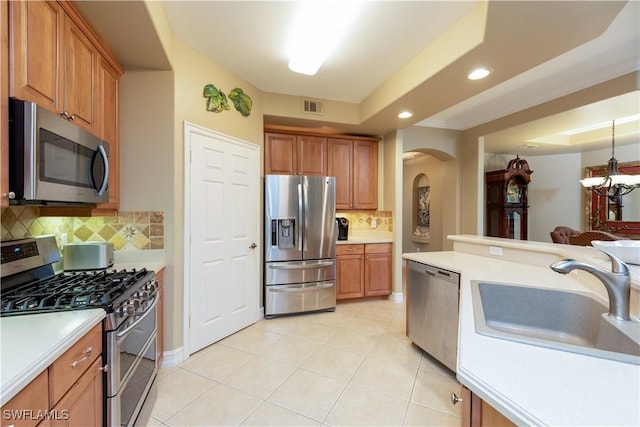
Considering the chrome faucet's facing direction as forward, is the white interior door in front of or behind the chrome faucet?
in front

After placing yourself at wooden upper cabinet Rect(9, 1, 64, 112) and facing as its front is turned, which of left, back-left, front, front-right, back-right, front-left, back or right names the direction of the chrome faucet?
front

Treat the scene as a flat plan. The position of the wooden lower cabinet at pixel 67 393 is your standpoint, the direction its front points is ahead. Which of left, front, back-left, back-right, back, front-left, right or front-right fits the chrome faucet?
front

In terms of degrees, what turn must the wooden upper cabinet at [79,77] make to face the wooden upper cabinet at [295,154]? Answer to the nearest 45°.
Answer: approximately 45° to its left

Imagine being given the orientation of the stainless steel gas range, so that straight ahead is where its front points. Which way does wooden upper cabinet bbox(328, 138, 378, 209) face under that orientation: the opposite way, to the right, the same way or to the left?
to the right

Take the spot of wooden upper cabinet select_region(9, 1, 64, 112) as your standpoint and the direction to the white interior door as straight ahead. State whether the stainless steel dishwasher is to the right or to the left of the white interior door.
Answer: right

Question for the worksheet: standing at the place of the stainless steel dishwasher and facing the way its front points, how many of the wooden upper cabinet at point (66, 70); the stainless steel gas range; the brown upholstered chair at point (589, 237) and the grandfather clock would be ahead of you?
2

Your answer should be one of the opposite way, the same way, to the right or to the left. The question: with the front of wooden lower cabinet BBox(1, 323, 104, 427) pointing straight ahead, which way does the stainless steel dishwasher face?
the opposite way

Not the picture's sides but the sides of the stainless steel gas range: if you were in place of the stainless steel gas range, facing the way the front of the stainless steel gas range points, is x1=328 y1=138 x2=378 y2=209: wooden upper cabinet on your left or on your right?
on your left

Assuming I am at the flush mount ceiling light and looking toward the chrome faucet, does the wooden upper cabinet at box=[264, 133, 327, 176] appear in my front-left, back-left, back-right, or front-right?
back-left

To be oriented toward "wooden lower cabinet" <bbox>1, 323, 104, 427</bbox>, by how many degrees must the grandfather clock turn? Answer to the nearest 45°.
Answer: approximately 45° to its right

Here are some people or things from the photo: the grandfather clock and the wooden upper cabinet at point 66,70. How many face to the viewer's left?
0

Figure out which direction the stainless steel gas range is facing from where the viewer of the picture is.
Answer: facing the viewer and to the right of the viewer

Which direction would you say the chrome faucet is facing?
to the viewer's left

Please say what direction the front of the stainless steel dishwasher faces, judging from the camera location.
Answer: facing the viewer and to the left of the viewer

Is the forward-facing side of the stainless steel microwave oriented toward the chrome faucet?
yes

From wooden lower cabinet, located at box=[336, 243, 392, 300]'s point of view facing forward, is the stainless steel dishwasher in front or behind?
in front
